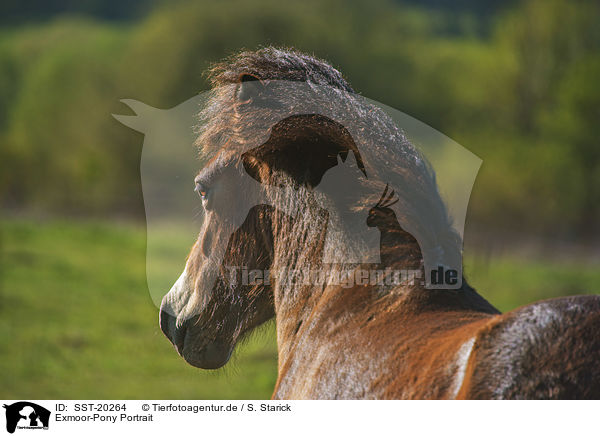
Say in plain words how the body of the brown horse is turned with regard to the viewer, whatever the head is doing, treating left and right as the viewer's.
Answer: facing to the left of the viewer
